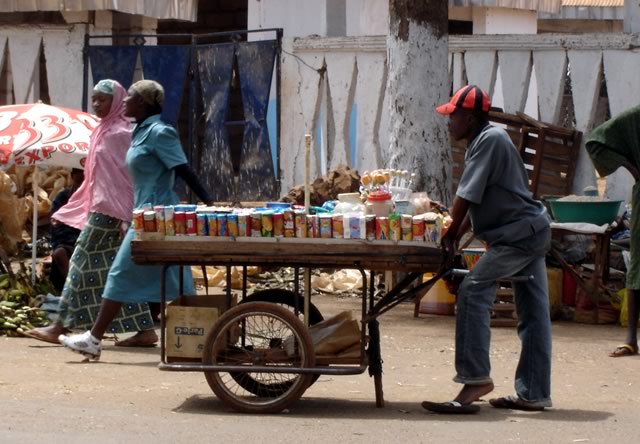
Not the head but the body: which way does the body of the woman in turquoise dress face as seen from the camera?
to the viewer's left

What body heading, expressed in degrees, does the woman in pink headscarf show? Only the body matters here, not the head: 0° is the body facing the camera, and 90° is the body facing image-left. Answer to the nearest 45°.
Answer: approximately 90°

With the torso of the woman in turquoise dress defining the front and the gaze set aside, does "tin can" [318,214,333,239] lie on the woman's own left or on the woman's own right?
on the woman's own left

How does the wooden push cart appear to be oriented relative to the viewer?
to the viewer's left

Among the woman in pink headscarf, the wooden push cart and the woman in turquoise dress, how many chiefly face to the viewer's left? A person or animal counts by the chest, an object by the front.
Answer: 3

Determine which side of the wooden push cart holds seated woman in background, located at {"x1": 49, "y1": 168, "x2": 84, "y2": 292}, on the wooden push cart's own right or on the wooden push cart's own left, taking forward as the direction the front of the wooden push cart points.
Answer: on the wooden push cart's own right

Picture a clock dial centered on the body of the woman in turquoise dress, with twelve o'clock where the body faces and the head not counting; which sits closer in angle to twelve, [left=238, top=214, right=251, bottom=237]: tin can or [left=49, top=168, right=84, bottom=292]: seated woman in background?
the seated woman in background

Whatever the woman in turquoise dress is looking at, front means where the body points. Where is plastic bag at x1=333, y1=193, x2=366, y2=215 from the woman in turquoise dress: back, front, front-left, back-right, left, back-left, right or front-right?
back-left

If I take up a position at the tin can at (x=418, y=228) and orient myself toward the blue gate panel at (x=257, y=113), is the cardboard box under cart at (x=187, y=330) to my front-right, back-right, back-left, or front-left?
front-left

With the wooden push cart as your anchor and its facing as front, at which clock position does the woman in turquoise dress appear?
The woman in turquoise dress is roughly at 2 o'clock from the wooden push cart.
